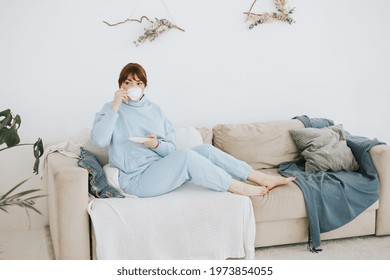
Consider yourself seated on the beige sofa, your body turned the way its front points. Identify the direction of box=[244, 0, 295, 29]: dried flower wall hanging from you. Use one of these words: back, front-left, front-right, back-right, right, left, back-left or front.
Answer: back

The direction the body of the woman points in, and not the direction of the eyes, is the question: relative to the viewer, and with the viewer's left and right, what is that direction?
facing the viewer and to the right of the viewer

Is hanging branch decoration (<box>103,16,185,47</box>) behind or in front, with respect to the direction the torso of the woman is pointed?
behind

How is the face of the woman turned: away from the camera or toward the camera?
toward the camera

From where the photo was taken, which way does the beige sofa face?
toward the camera

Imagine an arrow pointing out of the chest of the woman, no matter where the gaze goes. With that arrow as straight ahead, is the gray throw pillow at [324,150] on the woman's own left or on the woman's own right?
on the woman's own left
